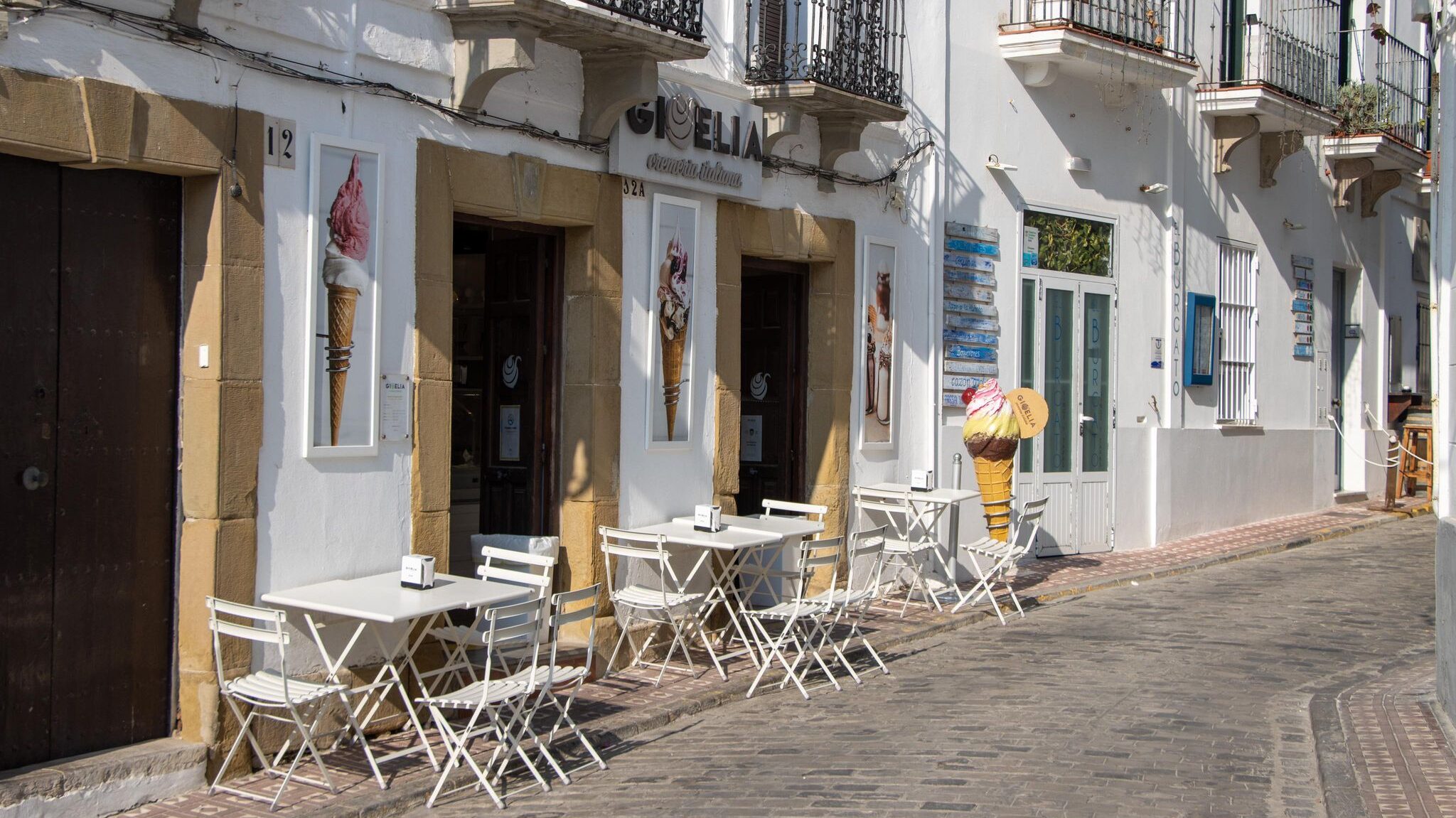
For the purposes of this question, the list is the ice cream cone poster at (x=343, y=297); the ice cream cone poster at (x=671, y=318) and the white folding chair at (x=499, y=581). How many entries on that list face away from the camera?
0

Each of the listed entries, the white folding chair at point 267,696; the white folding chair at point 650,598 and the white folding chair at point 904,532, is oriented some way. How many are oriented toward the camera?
0

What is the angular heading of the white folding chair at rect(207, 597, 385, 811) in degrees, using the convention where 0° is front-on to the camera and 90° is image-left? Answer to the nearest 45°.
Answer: approximately 225°

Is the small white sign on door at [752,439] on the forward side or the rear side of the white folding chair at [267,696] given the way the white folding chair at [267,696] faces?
on the forward side

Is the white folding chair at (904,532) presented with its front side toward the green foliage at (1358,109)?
yes

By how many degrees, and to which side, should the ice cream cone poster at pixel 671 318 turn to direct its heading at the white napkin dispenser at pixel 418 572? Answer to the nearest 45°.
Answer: approximately 90° to its right

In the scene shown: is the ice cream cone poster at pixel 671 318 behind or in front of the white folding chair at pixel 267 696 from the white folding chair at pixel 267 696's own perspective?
in front

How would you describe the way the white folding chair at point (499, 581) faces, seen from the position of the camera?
facing the viewer and to the left of the viewer

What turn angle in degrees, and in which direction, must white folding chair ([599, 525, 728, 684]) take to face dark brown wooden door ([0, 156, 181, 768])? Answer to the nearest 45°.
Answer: approximately 180°

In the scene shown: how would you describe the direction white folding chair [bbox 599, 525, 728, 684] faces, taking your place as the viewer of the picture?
facing away from the viewer and to the right of the viewer

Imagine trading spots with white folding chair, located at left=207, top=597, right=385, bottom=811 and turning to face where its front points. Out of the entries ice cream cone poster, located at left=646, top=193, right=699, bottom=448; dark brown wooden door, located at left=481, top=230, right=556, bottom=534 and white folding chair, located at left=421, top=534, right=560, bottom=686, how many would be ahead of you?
3

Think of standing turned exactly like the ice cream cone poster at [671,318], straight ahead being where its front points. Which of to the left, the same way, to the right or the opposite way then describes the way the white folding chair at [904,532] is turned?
to the left

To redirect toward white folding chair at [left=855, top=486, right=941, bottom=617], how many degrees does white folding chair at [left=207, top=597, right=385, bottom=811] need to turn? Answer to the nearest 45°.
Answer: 0° — it already faces it

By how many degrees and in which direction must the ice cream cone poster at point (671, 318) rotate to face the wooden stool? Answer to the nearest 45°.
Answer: approximately 90° to its left

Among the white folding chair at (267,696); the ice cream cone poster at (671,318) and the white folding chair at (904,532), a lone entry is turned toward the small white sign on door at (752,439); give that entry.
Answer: the white folding chair at (267,696)

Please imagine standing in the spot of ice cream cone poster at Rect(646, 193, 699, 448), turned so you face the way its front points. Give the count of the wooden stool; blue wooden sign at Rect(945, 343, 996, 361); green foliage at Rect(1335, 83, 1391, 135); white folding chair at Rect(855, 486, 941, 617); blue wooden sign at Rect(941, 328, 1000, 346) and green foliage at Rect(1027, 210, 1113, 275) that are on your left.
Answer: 6

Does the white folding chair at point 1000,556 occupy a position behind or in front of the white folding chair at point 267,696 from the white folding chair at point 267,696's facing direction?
in front
